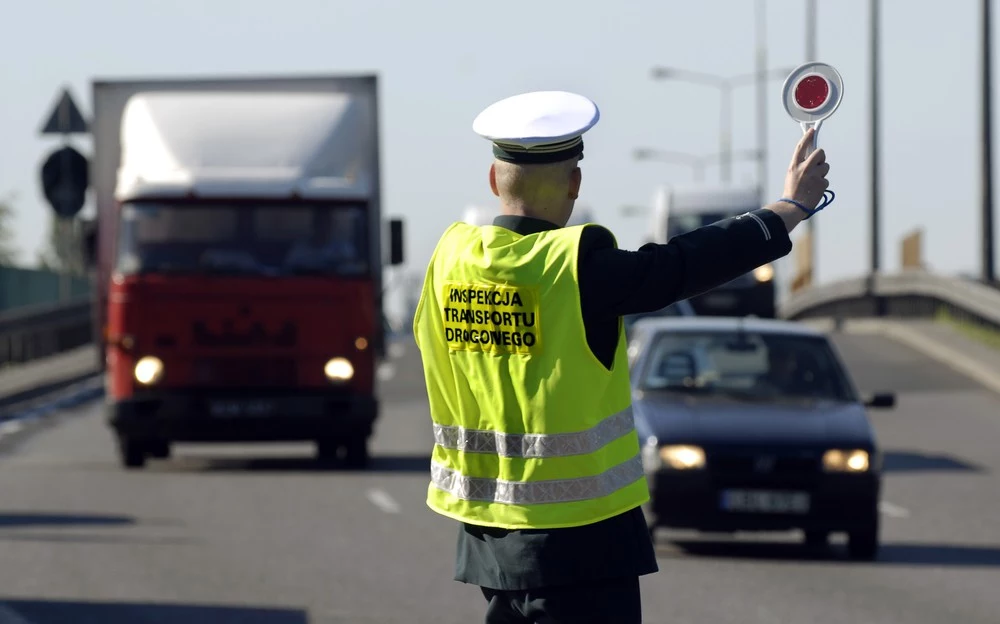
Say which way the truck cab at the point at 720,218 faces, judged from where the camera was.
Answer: facing the viewer

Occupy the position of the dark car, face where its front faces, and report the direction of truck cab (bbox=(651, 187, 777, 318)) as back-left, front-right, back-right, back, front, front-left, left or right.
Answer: back

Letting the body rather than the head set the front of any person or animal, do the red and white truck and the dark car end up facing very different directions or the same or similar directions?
same or similar directions

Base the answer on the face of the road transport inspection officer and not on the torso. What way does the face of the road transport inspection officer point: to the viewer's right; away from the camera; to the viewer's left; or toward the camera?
away from the camera

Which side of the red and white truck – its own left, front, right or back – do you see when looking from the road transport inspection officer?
front

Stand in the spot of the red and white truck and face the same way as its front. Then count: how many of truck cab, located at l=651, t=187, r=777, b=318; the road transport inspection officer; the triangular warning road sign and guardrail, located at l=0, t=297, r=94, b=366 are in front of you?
1

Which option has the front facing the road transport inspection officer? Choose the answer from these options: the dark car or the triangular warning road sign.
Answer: the dark car

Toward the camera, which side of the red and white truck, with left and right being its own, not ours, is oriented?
front
